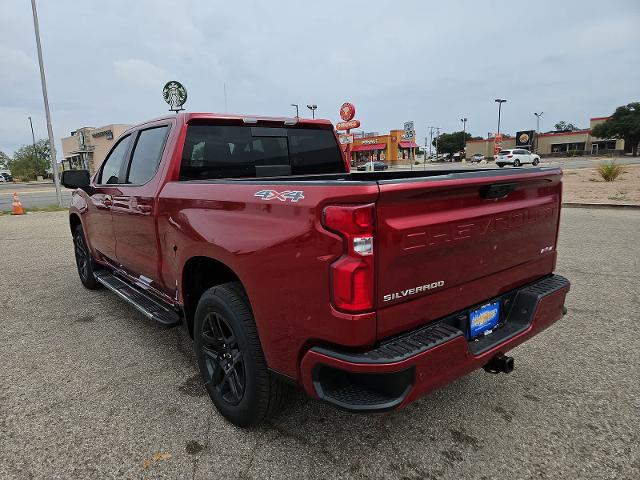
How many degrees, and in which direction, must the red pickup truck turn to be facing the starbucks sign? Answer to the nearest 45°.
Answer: approximately 45° to its right

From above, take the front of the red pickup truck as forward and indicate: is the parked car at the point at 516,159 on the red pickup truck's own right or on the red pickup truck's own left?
on the red pickup truck's own right

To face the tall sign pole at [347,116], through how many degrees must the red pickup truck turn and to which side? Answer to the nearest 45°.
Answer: approximately 45° to its right

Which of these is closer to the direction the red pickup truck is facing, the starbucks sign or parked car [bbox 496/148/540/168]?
the starbucks sign

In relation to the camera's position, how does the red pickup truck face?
facing away from the viewer and to the left of the viewer

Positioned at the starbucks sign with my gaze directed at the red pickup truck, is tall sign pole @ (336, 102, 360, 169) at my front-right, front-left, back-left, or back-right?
back-left
